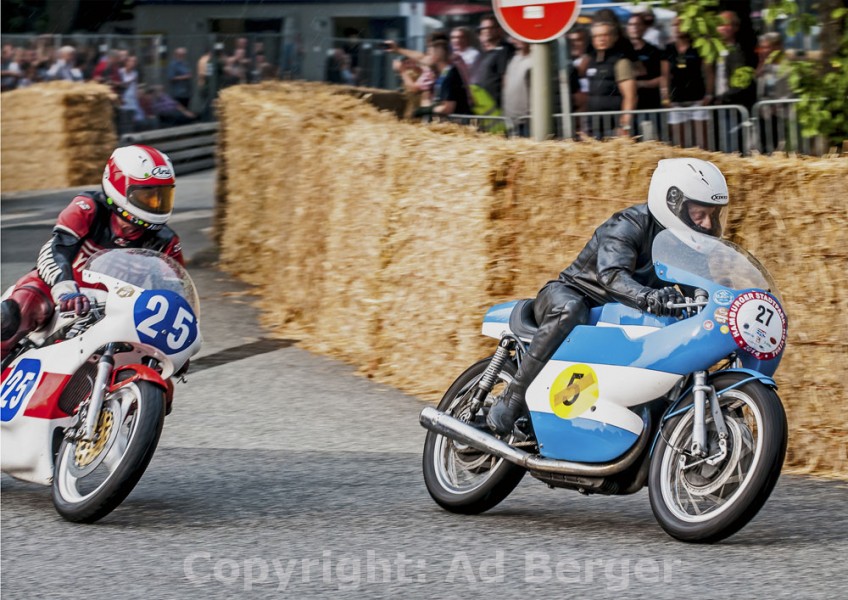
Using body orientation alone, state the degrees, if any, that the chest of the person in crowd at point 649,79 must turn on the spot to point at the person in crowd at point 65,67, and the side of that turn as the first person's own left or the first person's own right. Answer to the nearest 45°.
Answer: approximately 90° to the first person's own right

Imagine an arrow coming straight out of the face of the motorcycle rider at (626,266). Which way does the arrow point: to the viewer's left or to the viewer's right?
to the viewer's right

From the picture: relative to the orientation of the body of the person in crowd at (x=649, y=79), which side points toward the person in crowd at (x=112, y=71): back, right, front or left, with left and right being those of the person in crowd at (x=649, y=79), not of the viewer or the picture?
right

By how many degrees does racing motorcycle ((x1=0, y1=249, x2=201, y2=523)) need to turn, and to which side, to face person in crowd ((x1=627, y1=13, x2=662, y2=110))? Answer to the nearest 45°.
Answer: approximately 90° to its left

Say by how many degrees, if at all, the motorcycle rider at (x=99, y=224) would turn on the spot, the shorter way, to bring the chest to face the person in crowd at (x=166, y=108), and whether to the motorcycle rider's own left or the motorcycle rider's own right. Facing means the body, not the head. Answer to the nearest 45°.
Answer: approximately 135° to the motorcycle rider's own left

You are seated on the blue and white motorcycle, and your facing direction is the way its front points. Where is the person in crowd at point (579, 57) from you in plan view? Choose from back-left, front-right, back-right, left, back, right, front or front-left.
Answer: back-left

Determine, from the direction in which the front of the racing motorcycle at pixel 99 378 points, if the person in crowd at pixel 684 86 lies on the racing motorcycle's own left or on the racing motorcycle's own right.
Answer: on the racing motorcycle's own left

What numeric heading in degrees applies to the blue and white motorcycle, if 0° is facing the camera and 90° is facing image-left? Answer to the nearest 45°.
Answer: approximately 315°

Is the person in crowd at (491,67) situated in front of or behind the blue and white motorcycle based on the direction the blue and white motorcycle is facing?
behind

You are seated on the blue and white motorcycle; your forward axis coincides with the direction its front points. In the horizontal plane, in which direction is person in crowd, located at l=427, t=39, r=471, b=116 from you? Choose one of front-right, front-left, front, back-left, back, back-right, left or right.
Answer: back-left

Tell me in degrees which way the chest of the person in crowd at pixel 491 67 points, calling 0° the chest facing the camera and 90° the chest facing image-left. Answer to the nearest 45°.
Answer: approximately 45°

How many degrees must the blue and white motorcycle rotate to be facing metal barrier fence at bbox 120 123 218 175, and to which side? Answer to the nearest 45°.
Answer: approximately 135° to its left

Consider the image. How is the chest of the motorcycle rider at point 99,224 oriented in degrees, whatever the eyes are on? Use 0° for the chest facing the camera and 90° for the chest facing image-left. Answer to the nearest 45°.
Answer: approximately 315°

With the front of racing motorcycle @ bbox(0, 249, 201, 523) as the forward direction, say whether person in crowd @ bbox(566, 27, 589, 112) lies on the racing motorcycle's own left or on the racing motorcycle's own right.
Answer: on the racing motorcycle's own left
